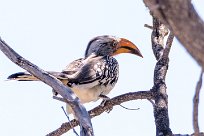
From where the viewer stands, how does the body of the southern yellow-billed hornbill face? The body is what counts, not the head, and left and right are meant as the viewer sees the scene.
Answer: facing to the right of the viewer
